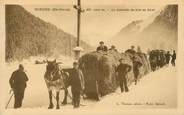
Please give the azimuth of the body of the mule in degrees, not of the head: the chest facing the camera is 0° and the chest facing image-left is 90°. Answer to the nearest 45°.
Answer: approximately 45°
